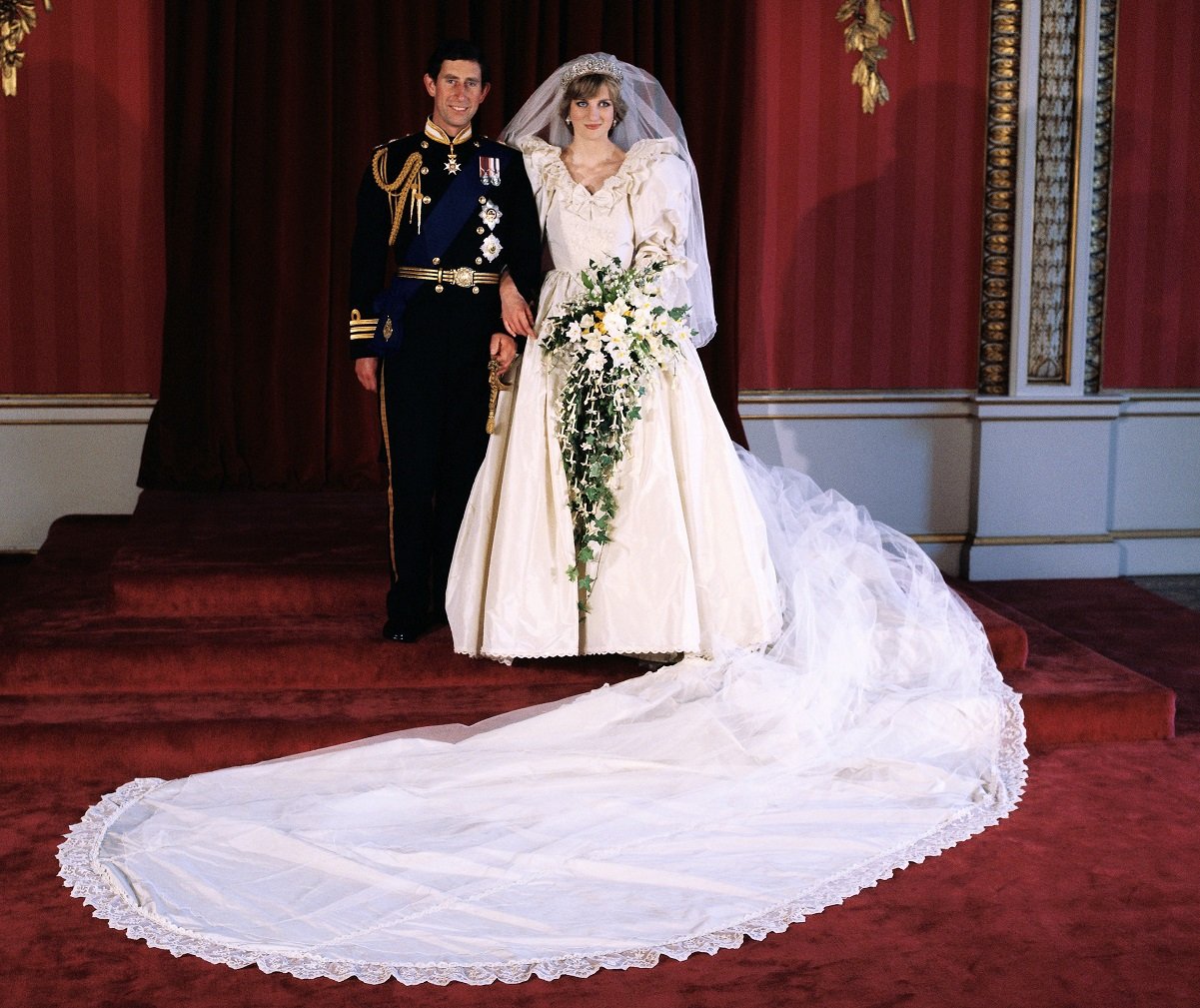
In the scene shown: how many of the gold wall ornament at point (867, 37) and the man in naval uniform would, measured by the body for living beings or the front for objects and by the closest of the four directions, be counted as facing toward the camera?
2

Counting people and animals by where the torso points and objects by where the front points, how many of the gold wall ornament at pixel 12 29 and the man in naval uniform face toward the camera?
2

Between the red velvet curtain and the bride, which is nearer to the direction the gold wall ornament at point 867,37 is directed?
the bride

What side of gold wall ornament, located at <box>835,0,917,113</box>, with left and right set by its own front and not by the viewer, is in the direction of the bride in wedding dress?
front

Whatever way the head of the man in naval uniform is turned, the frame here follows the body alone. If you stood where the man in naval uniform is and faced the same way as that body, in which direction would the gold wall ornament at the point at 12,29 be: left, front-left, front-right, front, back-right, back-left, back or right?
back-right

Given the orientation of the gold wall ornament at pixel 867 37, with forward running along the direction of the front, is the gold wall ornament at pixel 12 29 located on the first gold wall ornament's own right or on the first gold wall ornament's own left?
on the first gold wall ornament's own right

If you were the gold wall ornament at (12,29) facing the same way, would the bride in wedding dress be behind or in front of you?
in front

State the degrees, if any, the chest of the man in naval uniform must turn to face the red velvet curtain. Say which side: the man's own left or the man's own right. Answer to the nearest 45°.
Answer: approximately 180°

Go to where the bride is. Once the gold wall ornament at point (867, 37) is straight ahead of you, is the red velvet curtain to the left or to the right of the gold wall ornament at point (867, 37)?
left

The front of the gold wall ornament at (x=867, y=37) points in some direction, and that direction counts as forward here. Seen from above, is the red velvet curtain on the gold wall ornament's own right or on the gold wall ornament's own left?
on the gold wall ornament's own right

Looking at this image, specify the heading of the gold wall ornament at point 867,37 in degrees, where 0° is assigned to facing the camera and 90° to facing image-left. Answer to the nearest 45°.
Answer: approximately 0°
